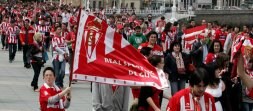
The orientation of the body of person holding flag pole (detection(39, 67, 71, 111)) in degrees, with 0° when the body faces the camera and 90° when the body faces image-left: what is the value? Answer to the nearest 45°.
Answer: approximately 315°

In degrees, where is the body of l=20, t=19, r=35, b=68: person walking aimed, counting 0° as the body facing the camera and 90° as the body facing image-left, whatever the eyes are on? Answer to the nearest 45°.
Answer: approximately 0°

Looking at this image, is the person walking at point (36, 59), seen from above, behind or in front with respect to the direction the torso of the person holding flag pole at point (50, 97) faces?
behind

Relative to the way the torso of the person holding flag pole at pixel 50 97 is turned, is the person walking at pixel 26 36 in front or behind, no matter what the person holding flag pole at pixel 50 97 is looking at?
behind

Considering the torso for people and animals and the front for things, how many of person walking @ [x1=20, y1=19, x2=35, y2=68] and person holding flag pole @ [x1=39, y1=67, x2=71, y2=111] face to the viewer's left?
0

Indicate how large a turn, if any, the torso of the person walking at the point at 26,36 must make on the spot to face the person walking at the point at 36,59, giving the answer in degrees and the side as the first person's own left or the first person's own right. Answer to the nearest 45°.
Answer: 0° — they already face them

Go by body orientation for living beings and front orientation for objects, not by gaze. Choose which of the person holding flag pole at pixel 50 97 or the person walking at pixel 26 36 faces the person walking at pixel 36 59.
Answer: the person walking at pixel 26 36

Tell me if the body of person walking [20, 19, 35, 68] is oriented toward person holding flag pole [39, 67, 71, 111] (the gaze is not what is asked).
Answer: yes
